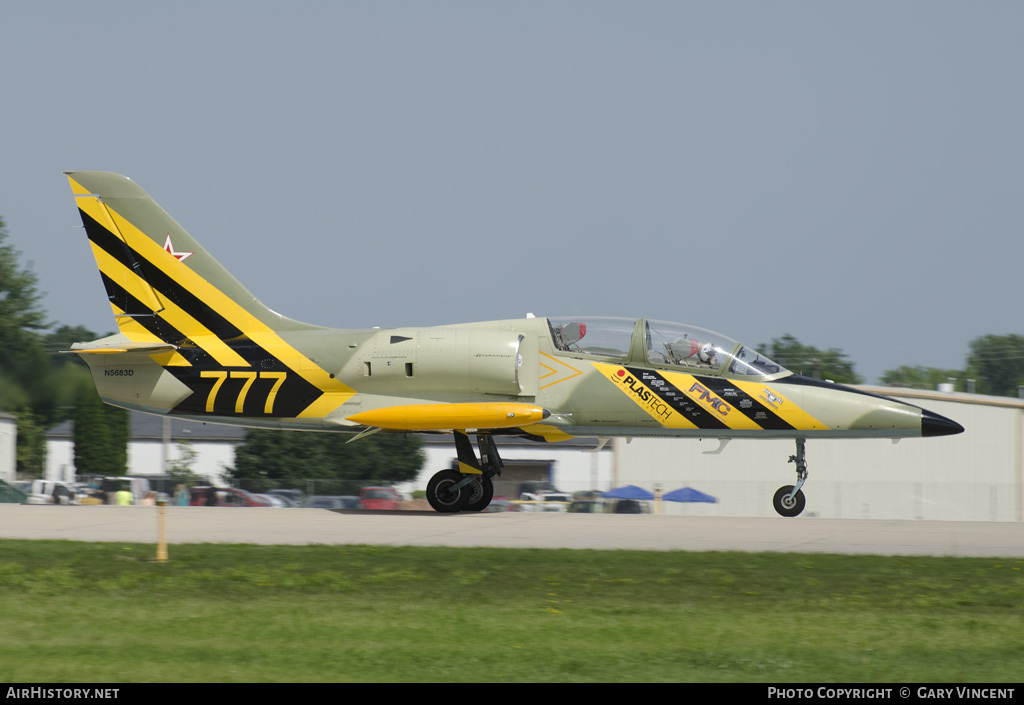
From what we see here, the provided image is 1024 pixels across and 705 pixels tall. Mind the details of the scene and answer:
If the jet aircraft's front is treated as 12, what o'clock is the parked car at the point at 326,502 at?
The parked car is roughly at 8 o'clock from the jet aircraft.

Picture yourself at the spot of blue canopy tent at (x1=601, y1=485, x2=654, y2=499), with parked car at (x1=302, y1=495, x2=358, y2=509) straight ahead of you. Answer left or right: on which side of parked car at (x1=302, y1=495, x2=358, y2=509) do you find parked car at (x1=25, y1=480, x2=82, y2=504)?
right

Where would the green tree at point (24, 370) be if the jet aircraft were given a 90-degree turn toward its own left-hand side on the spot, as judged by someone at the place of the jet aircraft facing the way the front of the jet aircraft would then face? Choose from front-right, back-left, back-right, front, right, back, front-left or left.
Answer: front-left

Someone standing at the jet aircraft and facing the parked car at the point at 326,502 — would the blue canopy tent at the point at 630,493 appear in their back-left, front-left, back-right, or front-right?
front-right

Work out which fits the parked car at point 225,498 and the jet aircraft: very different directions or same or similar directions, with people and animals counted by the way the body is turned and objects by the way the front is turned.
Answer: same or similar directions

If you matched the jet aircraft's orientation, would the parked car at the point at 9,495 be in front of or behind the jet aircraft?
behind

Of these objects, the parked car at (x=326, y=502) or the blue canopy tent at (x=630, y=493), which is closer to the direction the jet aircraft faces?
the blue canopy tent

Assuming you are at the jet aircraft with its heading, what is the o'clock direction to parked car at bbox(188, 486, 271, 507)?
The parked car is roughly at 8 o'clock from the jet aircraft.

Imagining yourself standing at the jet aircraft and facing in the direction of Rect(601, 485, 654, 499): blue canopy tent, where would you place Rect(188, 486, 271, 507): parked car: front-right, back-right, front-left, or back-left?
front-left

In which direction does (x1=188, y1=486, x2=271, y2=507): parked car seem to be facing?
to the viewer's right

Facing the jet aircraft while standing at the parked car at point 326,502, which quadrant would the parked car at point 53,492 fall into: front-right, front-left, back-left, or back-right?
back-right

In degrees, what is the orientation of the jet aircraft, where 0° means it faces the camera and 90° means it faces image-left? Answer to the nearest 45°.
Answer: approximately 270°
